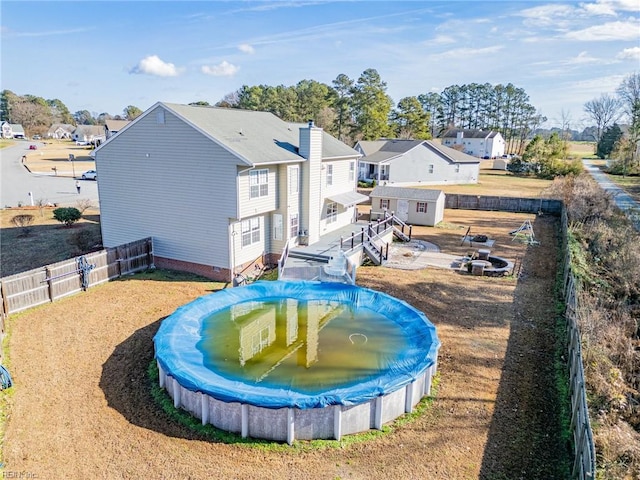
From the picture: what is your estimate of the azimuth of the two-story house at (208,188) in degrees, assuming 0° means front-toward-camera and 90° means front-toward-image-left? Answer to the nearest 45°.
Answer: approximately 135°

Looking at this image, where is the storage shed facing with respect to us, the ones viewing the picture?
facing the viewer

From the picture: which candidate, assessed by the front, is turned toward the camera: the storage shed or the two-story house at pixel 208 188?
the storage shed

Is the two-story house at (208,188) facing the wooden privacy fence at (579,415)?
no

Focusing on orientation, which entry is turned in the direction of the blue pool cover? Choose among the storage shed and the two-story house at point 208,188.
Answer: the storage shed

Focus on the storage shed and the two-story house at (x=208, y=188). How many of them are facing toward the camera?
1

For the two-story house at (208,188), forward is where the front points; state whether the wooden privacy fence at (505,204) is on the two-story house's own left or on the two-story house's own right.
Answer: on the two-story house's own right

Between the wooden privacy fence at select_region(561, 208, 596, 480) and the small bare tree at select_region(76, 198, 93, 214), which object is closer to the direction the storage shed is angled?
the wooden privacy fence

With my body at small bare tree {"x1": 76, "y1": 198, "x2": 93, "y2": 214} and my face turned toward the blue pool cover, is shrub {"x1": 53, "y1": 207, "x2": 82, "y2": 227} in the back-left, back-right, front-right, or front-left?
front-right

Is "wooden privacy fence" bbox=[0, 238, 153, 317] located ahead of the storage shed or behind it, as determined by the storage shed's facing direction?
ahead

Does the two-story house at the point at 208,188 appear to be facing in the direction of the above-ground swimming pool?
no

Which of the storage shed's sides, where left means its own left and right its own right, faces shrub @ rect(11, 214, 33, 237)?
right

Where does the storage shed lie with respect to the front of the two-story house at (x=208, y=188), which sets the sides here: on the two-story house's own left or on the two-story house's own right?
on the two-story house's own right
